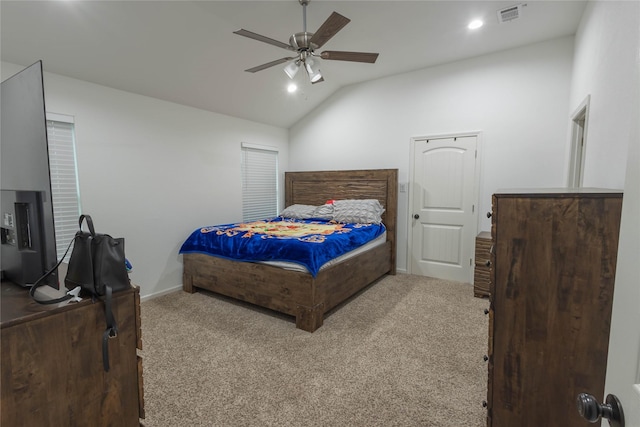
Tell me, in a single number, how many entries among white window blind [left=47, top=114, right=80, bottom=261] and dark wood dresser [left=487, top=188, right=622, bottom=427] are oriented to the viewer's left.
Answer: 1

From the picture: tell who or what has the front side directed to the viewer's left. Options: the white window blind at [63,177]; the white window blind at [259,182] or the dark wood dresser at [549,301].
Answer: the dark wood dresser

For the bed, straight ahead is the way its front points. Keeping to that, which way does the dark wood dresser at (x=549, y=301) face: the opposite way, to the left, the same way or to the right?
to the right

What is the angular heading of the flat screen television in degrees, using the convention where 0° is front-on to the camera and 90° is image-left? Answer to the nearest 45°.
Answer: approximately 225°

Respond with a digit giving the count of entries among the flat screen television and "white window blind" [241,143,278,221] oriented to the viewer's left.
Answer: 0

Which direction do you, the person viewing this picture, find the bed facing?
facing the viewer and to the left of the viewer

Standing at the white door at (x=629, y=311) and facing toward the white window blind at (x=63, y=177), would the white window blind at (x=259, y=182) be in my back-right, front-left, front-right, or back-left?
front-right

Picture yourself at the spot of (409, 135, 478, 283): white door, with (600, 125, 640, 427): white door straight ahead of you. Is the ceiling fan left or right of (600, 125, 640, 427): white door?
right

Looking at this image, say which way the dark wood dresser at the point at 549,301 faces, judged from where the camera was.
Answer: facing to the left of the viewer

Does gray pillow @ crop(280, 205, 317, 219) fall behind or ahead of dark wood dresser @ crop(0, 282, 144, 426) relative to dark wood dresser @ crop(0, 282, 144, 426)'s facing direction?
ahead

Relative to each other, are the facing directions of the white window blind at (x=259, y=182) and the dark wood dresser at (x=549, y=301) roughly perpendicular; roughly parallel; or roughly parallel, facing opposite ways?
roughly parallel, facing opposite ways

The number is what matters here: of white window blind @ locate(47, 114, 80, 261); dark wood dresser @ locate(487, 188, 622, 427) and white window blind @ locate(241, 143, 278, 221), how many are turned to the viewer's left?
1

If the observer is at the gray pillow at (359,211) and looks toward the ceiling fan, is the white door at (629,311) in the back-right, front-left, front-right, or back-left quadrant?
front-left

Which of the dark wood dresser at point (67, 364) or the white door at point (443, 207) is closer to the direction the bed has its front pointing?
the dark wood dresser

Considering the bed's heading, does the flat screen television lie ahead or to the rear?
ahead
